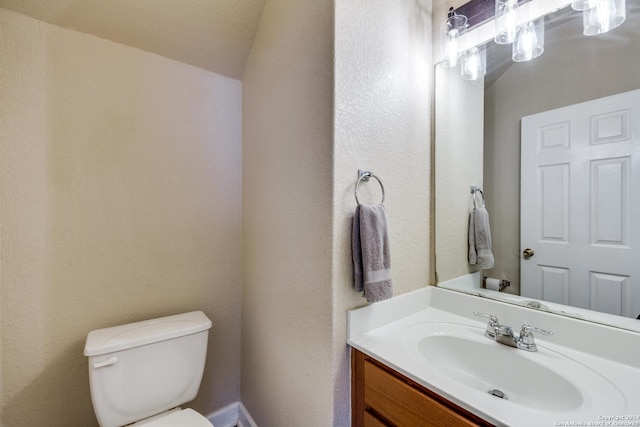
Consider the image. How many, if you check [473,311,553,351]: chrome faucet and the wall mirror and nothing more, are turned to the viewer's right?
0

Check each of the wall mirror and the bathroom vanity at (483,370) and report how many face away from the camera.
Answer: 0

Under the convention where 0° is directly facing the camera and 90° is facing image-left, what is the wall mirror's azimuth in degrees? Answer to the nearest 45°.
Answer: approximately 45°

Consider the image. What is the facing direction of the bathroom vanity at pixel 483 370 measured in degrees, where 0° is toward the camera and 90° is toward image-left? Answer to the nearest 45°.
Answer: approximately 45°
